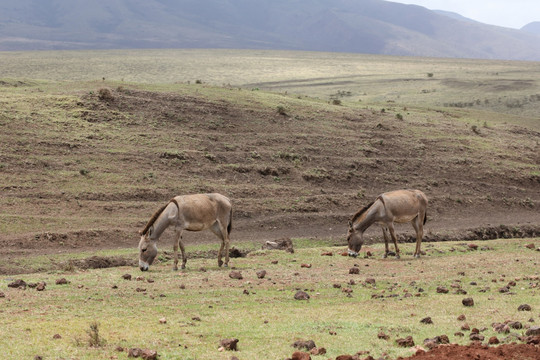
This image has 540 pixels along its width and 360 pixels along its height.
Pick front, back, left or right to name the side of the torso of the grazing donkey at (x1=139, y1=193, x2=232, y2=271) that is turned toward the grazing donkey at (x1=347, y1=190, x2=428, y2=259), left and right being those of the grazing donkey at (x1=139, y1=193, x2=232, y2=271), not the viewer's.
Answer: back

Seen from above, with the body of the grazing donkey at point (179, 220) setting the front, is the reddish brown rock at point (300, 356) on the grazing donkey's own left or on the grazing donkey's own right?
on the grazing donkey's own left

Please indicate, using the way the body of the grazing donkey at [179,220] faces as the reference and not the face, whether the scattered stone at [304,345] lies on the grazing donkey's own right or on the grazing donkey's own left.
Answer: on the grazing donkey's own left

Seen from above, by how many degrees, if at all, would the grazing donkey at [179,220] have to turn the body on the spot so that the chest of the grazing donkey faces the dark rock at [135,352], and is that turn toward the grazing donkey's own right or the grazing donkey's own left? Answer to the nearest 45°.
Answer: approximately 90° to the grazing donkey's own left

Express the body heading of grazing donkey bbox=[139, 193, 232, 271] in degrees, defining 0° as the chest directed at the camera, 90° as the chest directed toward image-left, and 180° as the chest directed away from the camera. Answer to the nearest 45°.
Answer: approximately 90°

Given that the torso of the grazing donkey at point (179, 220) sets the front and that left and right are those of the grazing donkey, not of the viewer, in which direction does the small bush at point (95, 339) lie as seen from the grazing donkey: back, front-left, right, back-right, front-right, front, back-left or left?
left

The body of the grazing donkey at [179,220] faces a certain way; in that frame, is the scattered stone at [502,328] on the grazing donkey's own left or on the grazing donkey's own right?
on the grazing donkey's own left

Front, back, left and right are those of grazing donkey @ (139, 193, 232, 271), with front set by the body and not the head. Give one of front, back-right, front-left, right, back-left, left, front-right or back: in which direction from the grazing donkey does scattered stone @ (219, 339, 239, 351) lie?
left

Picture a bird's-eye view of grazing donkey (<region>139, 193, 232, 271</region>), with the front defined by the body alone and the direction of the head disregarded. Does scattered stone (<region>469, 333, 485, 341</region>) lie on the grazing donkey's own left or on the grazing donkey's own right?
on the grazing donkey's own left

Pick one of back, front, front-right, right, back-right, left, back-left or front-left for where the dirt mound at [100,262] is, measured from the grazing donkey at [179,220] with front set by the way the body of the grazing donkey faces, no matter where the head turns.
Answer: front-right

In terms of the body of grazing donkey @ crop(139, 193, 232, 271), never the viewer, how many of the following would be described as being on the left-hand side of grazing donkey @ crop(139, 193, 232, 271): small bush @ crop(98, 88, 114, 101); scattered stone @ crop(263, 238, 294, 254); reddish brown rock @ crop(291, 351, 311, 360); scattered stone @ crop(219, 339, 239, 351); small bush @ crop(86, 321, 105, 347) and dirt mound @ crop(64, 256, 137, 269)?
3
